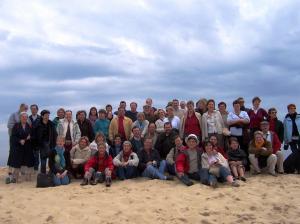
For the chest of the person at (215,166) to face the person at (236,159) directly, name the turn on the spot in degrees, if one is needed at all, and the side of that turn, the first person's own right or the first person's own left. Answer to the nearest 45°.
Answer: approximately 90° to the first person's own left

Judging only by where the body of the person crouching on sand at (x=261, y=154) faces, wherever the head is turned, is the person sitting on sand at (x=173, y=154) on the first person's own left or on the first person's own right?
on the first person's own right

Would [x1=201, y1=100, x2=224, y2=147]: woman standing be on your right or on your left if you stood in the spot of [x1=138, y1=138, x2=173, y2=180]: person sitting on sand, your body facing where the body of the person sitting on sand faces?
on your left

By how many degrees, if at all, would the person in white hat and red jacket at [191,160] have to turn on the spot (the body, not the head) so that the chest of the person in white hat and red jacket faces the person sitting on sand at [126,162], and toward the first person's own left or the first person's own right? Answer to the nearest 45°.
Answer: approximately 90° to the first person's own right

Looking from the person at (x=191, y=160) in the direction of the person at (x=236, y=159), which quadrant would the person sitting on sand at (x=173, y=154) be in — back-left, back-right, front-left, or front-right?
back-left

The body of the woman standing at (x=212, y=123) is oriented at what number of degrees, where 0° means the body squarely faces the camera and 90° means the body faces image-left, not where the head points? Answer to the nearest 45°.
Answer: approximately 0°
